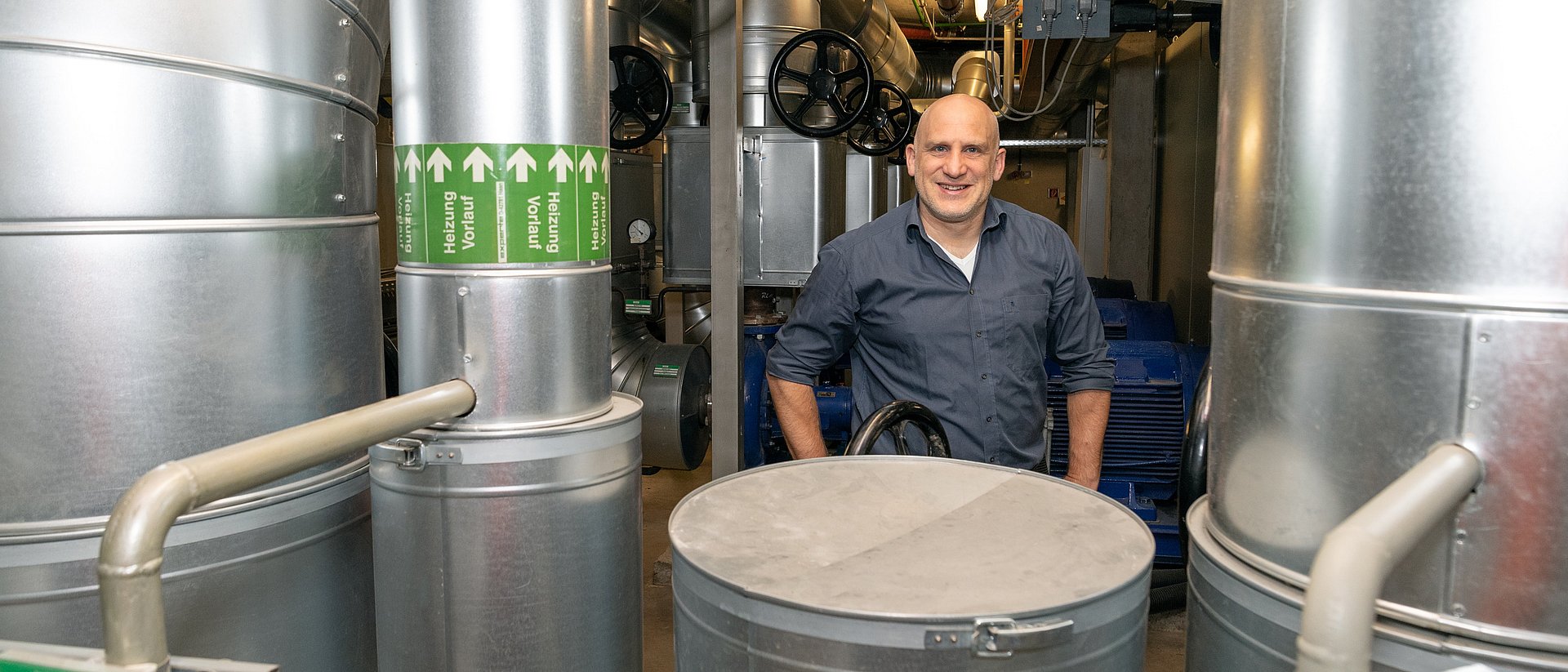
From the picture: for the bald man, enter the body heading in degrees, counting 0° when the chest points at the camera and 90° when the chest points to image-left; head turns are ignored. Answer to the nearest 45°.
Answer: approximately 0°

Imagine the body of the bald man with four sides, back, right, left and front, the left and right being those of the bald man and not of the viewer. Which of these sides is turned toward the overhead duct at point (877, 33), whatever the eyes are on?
back

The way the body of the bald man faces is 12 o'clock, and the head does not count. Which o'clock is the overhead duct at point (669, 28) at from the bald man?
The overhead duct is roughly at 5 o'clock from the bald man.

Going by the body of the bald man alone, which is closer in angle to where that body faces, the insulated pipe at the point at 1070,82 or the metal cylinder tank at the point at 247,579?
the metal cylinder tank

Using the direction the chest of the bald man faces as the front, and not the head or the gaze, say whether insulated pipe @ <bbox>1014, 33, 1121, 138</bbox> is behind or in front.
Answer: behind

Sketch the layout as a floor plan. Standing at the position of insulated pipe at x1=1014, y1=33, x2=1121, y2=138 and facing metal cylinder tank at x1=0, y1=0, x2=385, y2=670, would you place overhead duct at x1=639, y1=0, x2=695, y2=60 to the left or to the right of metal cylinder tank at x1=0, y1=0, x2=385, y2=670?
right

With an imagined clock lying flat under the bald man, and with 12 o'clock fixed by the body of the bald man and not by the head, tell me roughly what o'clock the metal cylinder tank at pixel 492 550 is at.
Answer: The metal cylinder tank is roughly at 1 o'clock from the bald man.

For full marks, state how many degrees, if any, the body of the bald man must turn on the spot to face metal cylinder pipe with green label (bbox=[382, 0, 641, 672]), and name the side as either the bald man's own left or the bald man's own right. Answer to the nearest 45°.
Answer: approximately 45° to the bald man's own right

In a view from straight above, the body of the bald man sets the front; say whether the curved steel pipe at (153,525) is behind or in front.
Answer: in front

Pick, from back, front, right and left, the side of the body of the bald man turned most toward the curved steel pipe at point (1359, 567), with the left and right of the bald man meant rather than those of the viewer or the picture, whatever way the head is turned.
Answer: front

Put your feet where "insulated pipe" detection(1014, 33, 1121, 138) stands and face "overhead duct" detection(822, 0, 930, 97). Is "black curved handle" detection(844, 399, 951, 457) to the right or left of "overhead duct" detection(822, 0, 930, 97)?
left

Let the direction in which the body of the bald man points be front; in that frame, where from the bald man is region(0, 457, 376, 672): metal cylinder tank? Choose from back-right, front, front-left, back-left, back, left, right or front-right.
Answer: front-right

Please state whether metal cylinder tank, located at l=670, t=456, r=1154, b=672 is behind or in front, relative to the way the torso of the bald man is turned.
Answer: in front

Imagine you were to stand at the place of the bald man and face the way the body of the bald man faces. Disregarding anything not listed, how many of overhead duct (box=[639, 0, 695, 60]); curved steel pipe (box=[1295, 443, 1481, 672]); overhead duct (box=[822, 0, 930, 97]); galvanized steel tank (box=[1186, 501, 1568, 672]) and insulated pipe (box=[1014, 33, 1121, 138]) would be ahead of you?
2
